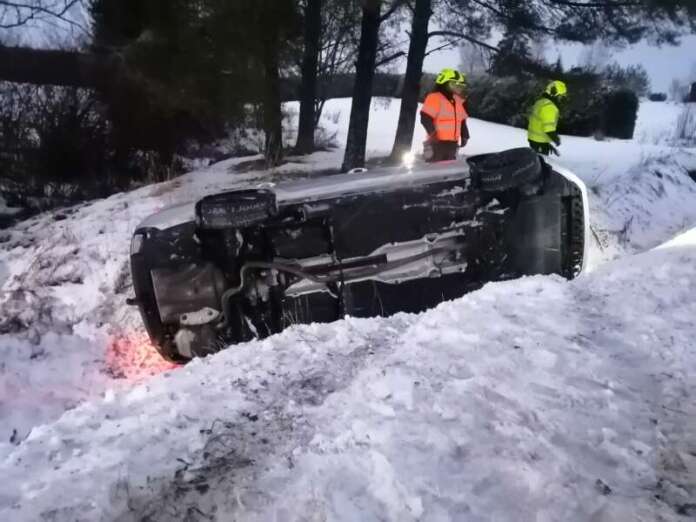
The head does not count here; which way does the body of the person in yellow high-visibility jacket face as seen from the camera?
to the viewer's right

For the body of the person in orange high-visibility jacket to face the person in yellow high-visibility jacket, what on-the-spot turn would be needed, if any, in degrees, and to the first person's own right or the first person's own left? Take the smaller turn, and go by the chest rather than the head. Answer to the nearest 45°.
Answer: approximately 90° to the first person's own left

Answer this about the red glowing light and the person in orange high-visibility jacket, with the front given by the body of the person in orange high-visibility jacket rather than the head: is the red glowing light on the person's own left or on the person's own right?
on the person's own right

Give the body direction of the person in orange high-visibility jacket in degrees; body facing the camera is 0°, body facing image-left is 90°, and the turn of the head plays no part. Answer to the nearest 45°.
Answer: approximately 315°

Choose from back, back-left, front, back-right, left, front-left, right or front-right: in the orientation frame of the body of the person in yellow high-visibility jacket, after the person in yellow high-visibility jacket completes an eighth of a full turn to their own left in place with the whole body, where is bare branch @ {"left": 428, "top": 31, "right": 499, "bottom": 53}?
left
